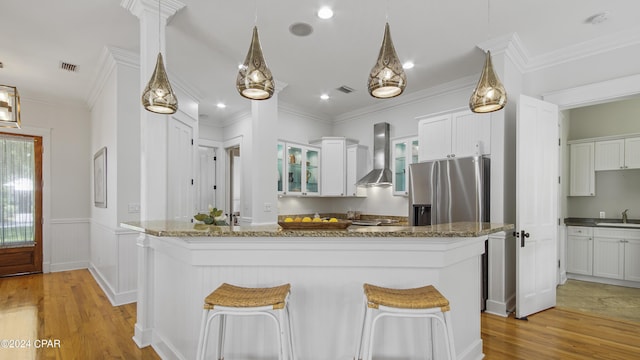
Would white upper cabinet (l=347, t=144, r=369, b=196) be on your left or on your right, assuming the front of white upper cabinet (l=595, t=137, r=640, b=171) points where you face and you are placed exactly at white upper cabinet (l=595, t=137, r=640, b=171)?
on your right

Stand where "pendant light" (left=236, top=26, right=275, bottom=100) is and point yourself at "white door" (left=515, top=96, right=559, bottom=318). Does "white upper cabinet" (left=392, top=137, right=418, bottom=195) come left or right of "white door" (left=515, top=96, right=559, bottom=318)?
left

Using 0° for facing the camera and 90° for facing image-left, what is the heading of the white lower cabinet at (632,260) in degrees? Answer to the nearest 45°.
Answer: approximately 0°

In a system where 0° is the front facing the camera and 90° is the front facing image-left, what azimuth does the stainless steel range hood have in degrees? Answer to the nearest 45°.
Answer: approximately 45°

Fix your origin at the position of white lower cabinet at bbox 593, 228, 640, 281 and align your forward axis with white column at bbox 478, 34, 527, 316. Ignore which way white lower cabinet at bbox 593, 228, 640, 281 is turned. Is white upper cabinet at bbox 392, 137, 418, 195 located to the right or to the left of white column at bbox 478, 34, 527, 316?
right
